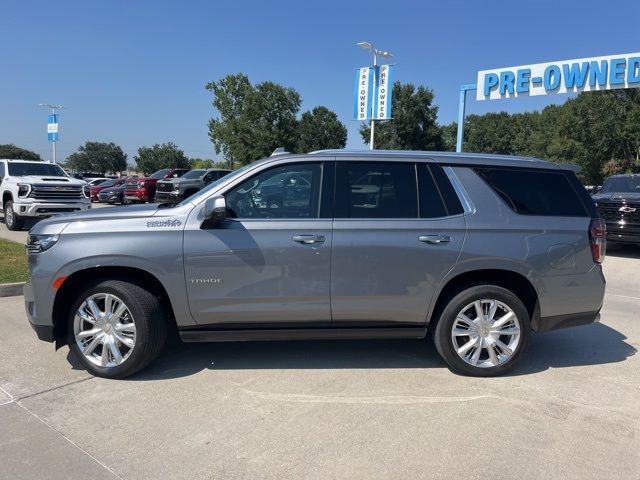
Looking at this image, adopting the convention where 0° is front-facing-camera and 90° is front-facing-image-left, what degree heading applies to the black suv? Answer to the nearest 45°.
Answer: approximately 0°

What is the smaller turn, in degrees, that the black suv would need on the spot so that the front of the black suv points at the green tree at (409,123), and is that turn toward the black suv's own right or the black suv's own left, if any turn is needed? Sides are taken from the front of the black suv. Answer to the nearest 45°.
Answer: approximately 135° to the black suv's own right

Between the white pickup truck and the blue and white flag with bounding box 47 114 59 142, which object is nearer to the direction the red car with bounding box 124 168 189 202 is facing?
the white pickup truck

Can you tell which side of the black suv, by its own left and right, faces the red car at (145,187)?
right

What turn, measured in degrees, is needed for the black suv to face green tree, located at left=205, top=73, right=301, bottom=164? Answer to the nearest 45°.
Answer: approximately 135° to its right

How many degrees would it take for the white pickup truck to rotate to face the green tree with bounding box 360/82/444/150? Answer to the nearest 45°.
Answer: approximately 90° to its left

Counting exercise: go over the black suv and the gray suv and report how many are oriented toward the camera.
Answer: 1

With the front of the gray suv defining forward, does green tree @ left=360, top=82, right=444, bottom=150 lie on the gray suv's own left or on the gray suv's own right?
on the gray suv's own right

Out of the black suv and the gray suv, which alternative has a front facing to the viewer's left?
the gray suv

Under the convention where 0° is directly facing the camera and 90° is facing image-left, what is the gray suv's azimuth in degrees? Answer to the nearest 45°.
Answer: approximately 90°
